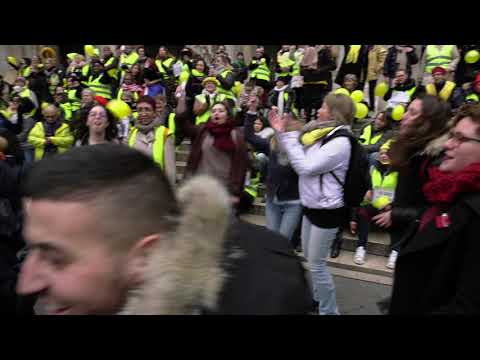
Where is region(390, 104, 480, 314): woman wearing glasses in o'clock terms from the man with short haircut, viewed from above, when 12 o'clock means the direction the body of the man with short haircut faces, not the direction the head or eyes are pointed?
The woman wearing glasses is roughly at 5 o'clock from the man with short haircut.

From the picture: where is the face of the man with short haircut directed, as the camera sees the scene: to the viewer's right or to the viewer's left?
to the viewer's left

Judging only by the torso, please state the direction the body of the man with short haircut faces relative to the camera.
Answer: to the viewer's left

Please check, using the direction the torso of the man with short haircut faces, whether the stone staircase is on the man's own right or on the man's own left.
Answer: on the man's own right

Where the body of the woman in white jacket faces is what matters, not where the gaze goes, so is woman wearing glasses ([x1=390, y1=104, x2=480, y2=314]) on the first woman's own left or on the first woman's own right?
on the first woman's own left

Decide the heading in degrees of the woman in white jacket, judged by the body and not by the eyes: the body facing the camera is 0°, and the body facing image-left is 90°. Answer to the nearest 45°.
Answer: approximately 90°
